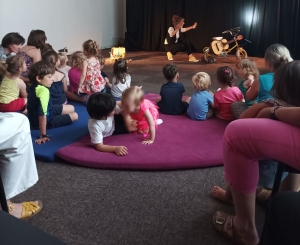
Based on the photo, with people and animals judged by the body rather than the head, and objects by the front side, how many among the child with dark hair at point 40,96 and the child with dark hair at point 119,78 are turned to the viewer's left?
0

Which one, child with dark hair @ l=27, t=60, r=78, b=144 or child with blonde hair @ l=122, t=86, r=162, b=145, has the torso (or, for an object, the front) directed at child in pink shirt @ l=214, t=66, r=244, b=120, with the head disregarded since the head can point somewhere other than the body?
the child with dark hair

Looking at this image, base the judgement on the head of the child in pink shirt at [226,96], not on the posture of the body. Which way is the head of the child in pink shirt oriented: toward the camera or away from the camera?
away from the camera

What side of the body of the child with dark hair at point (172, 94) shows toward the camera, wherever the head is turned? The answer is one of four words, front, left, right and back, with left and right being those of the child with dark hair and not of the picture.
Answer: back

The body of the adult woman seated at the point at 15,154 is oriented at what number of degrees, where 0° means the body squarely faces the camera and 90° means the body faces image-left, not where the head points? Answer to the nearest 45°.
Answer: approximately 270°

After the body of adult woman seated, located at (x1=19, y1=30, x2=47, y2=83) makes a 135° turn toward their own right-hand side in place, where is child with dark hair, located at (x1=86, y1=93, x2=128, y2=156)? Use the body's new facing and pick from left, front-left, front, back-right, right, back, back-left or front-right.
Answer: front

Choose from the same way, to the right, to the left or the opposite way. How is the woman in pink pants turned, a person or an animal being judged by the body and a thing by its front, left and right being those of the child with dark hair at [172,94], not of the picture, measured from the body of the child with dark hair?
to the left

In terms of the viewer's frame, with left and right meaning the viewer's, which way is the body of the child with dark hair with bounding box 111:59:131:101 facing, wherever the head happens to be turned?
facing away from the viewer and to the right of the viewer

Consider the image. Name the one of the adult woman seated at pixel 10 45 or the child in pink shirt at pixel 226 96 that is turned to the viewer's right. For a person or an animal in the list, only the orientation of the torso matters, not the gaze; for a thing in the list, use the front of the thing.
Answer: the adult woman seated

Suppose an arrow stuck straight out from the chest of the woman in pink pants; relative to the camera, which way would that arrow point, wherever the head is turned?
to the viewer's left

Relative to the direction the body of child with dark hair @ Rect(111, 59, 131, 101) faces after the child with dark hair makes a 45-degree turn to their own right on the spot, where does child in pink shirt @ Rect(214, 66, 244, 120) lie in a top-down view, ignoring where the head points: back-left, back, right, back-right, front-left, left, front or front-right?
front-right

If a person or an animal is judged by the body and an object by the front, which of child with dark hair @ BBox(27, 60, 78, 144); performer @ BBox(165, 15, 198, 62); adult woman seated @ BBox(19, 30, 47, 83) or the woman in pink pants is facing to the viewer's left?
the woman in pink pants

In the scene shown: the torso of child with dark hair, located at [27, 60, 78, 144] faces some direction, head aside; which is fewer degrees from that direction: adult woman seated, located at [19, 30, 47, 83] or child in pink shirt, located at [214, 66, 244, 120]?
the child in pink shirt

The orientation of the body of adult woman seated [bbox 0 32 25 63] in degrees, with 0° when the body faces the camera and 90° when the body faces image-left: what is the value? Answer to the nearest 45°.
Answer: approximately 270°
